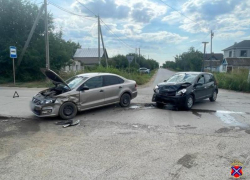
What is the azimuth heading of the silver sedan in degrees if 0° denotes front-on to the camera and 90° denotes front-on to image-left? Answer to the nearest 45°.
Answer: approximately 45°

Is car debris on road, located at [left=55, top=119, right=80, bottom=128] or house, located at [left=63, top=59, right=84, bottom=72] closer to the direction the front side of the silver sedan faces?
the car debris on road

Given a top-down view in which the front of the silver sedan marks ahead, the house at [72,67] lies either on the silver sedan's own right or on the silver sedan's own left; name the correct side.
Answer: on the silver sedan's own right

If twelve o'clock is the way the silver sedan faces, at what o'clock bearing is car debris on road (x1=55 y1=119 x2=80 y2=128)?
The car debris on road is roughly at 11 o'clock from the silver sedan.
